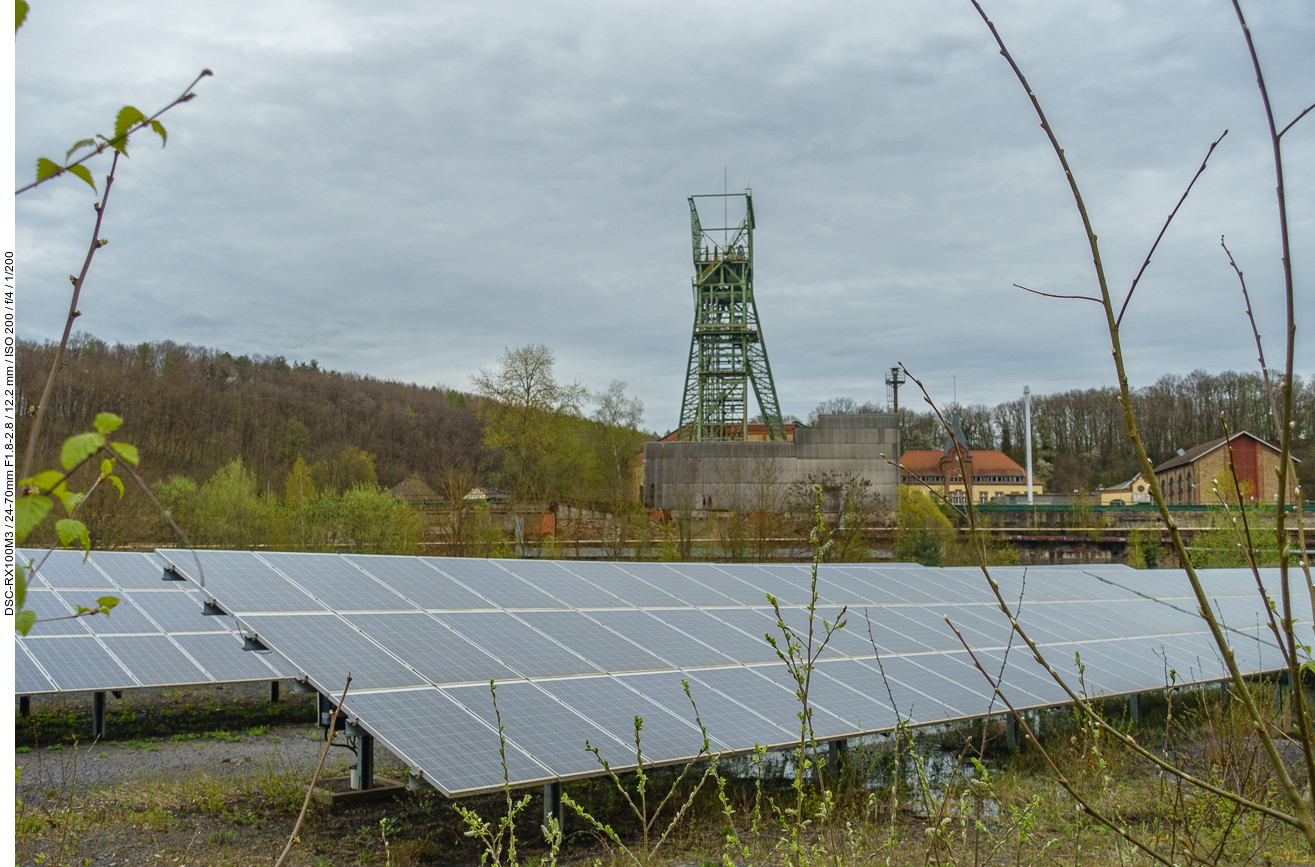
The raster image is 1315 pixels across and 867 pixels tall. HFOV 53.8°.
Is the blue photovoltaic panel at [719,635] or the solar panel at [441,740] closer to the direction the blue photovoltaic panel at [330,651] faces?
the solar panel

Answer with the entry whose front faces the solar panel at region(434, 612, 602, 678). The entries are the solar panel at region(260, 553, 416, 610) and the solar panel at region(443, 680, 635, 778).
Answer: the solar panel at region(260, 553, 416, 610)

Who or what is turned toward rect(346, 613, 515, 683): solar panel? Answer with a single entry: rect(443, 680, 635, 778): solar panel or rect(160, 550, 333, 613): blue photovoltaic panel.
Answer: the blue photovoltaic panel

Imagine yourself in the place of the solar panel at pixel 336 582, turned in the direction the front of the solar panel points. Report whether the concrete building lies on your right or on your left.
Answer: on your left

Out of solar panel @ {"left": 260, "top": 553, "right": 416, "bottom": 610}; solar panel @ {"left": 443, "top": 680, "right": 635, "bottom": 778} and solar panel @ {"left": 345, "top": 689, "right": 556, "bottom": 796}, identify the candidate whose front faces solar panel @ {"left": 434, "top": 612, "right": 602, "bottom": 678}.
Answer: solar panel @ {"left": 260, "top": 553, "right": 416, "bottom": 610}

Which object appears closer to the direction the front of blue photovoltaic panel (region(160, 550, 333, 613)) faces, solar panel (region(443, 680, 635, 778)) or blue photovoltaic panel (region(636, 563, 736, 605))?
the solar panel

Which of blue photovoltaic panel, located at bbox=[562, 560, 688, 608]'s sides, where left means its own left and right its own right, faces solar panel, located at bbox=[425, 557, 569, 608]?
right

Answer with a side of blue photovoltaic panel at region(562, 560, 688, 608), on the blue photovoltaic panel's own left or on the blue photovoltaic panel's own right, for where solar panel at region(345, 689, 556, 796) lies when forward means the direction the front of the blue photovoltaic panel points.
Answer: on the blue photovoltaic panel's own right

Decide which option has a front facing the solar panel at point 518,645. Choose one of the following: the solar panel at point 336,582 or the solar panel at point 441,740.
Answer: the solar panel at point 336,582

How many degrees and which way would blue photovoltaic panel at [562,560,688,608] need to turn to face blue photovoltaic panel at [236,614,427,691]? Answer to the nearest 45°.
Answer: approximately 90° to its right
